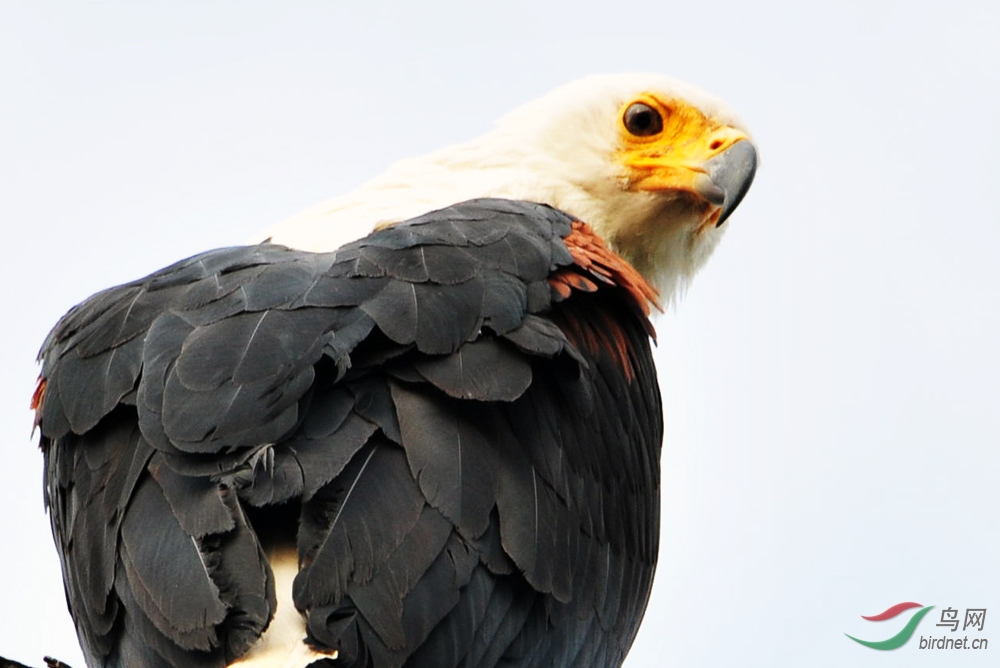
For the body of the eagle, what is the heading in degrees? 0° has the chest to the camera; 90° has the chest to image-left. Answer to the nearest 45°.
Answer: approximately 225°
